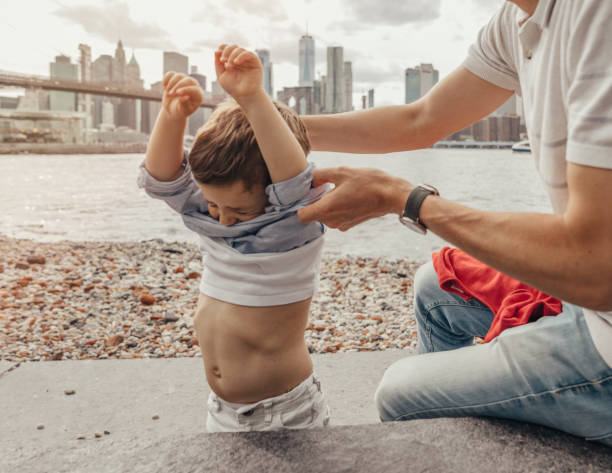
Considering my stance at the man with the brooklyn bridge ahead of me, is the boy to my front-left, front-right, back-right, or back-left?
front-left

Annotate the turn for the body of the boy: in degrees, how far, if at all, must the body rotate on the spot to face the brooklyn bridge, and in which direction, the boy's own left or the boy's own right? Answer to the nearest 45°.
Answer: approximately 135° to the boy's own right

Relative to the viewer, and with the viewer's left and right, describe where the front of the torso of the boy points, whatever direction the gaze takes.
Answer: facing the viewer and to the left of the viewer

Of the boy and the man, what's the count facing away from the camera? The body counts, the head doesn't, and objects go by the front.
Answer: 0

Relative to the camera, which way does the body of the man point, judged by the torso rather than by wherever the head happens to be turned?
to the viewer's left

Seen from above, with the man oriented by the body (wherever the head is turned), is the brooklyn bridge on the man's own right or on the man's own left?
on the man's own right
